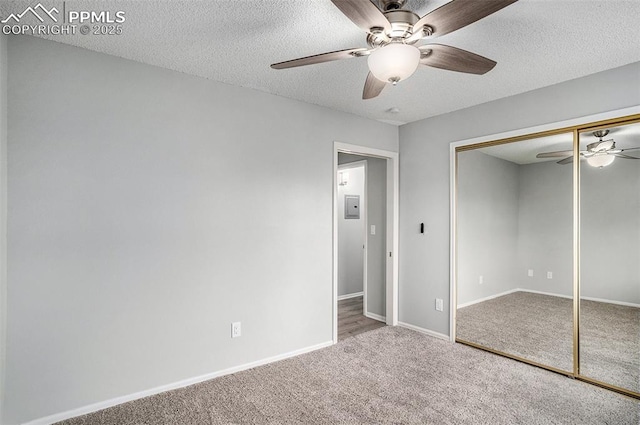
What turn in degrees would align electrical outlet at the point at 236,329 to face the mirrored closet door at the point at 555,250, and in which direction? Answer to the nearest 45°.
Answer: approximately 45° to its left

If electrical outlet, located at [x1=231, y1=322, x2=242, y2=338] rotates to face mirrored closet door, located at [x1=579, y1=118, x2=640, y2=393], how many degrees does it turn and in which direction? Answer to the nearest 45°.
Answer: approximately 45° to its left

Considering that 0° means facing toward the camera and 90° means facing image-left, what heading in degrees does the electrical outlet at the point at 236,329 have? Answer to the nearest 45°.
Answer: approximately 315°
